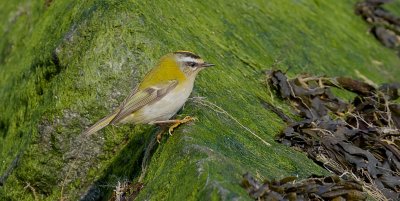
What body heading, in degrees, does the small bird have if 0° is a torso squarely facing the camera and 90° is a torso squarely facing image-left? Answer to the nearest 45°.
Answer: approximately 270°
